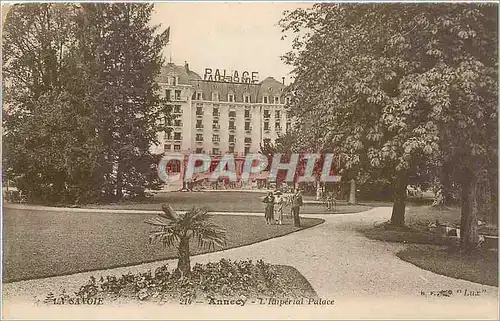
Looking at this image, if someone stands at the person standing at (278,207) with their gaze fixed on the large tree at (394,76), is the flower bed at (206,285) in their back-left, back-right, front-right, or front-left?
back-right

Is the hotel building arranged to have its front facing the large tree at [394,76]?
yes

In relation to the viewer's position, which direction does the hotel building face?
facing the viewer

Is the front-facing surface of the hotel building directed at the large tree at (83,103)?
no
